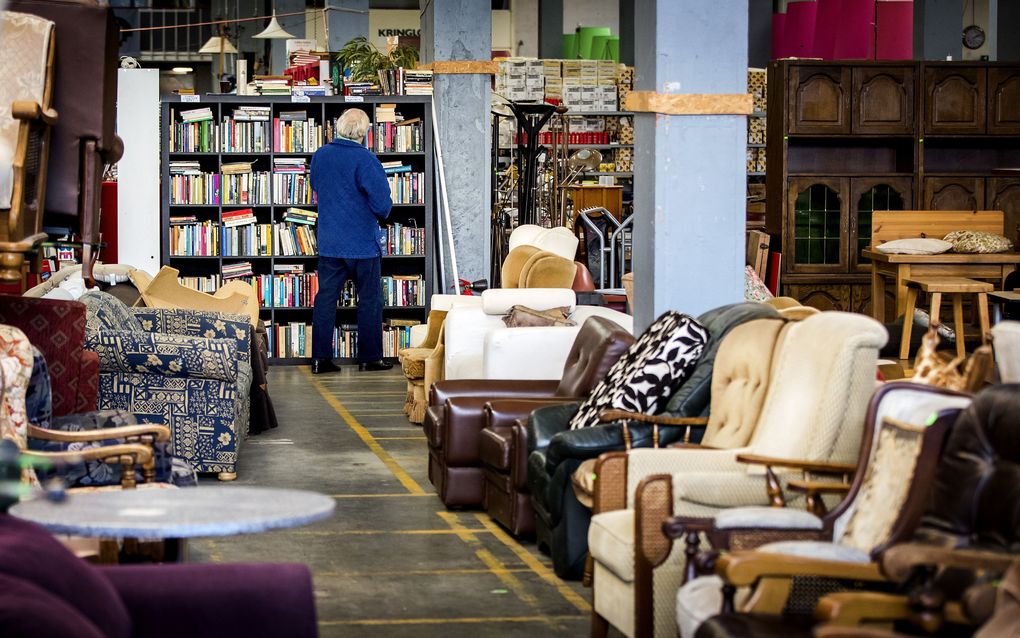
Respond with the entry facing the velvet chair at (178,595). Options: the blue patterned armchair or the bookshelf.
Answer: the bookshelf

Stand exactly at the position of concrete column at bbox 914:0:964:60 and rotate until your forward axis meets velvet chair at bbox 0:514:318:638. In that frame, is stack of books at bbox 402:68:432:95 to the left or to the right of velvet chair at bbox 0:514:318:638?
right

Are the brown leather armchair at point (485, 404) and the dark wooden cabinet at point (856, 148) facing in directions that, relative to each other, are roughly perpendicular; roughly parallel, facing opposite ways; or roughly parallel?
roughly perpendicular

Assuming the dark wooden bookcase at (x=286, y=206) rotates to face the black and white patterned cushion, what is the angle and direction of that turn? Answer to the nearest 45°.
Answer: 0° — it already faces it

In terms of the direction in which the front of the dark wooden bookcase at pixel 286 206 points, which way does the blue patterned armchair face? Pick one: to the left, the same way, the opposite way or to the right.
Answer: to the left

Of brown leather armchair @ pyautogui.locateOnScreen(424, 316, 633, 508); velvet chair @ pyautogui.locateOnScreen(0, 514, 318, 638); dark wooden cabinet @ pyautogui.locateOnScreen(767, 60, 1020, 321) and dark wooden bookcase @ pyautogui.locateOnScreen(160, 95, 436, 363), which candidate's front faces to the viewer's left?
the brown leather armchair

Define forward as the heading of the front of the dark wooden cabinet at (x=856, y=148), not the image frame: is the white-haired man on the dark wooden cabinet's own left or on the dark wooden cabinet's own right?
on the dark wooden cabinet's own right

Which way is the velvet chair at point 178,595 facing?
to the viewer's right

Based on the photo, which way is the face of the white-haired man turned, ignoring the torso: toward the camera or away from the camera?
away from the camera

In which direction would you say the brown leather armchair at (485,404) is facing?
to the viewer's left

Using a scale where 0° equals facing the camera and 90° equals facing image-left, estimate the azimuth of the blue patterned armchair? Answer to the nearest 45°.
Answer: approximately 270°

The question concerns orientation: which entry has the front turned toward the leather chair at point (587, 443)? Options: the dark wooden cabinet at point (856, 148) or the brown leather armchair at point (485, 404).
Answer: the dark wooden cabinet
